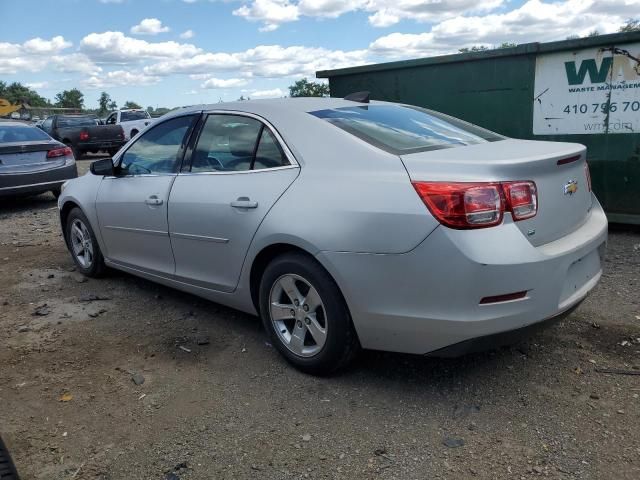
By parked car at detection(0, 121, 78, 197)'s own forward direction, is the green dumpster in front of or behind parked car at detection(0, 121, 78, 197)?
behind

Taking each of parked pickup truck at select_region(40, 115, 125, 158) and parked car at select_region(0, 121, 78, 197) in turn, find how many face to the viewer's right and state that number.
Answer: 0

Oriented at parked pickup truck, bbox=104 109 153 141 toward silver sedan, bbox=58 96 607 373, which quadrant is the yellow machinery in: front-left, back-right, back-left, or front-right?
back-right

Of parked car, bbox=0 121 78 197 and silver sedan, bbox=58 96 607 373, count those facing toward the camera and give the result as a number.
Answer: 0

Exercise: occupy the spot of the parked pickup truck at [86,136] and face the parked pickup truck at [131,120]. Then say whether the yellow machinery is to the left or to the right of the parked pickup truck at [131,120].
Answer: left

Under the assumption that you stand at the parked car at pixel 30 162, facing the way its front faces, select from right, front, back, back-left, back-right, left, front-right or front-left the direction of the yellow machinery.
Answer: front

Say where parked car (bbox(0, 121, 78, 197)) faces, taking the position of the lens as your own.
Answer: facing away from the viewer

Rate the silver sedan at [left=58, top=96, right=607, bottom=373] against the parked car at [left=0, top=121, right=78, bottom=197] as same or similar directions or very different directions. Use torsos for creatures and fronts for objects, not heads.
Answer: same or similar directions

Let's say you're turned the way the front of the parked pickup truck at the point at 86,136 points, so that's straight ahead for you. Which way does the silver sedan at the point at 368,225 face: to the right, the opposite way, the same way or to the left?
the same way

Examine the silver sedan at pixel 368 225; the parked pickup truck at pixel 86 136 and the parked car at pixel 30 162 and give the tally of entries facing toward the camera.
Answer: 0

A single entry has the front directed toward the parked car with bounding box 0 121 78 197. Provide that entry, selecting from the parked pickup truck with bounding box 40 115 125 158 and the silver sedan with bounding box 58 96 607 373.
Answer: the silver sedan

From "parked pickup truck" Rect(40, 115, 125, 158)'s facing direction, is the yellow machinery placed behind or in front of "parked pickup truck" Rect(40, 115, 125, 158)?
in front

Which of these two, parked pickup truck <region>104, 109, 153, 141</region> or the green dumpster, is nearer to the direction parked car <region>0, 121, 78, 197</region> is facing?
the parked pickup truck

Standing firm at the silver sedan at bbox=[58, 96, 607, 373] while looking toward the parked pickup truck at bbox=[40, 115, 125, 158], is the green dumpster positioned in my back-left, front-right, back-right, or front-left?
front-right

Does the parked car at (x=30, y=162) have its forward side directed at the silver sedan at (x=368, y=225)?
no

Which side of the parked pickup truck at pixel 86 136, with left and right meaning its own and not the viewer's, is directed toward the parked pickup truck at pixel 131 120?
right

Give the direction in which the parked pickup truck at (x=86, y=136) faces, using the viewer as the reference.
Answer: facing away from the viewer and to the left of the viewer

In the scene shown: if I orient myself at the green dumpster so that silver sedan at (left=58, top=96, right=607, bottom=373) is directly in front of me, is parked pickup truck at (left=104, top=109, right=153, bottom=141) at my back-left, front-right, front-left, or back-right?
back-right

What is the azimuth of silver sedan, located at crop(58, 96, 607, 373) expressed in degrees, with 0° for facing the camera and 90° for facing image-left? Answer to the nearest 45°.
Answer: approximately 135°

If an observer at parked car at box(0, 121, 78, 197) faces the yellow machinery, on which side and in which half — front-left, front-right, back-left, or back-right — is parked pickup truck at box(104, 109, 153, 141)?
front-right
